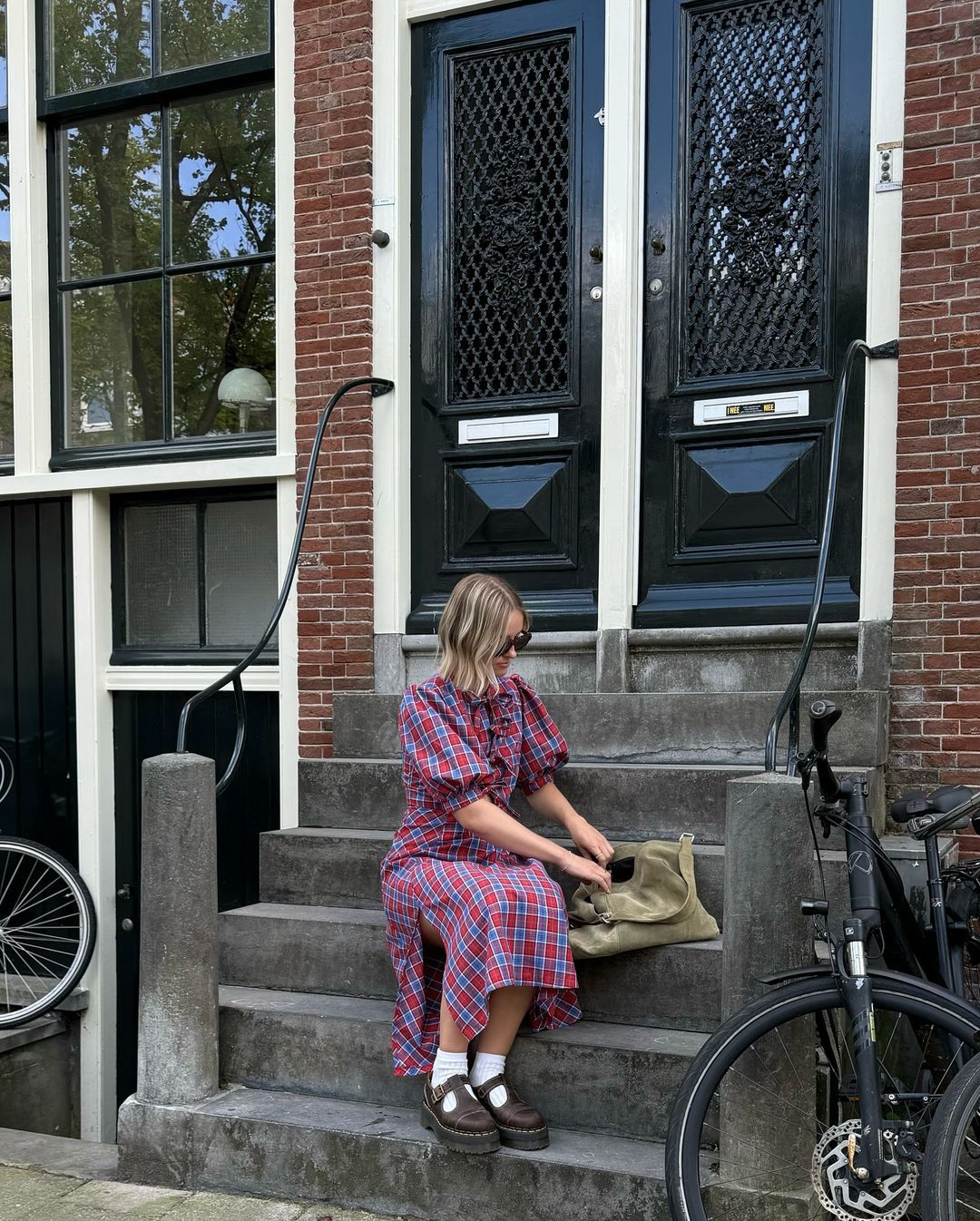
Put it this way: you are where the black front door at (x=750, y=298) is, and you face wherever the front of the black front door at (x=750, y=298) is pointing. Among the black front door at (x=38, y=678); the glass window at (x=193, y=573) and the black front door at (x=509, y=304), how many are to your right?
3

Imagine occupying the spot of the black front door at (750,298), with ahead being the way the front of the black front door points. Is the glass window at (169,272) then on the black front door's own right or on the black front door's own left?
on the black front door's own right

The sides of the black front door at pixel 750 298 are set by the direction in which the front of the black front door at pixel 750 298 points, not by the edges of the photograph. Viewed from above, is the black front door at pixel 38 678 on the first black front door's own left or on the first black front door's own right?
on the first black front door's own right

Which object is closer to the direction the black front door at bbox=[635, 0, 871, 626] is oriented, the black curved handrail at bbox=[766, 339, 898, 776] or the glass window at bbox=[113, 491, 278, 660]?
the black curved handrail
